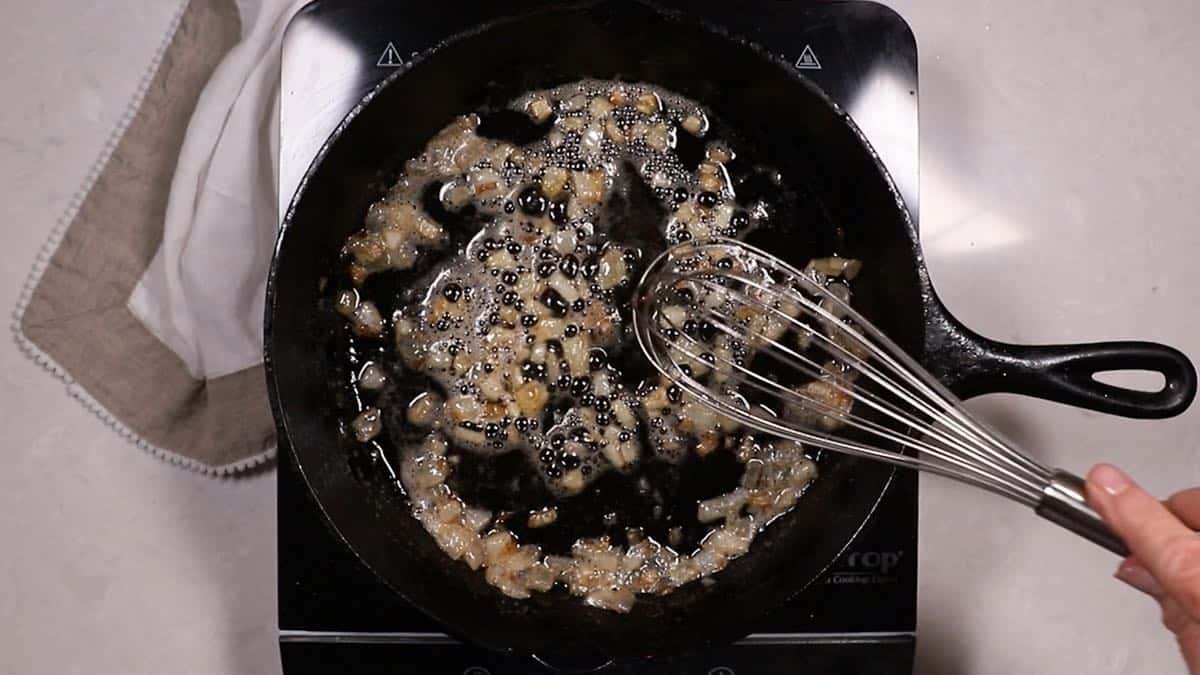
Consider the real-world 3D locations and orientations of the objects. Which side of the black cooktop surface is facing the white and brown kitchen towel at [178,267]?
right

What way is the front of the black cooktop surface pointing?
toward the camera
